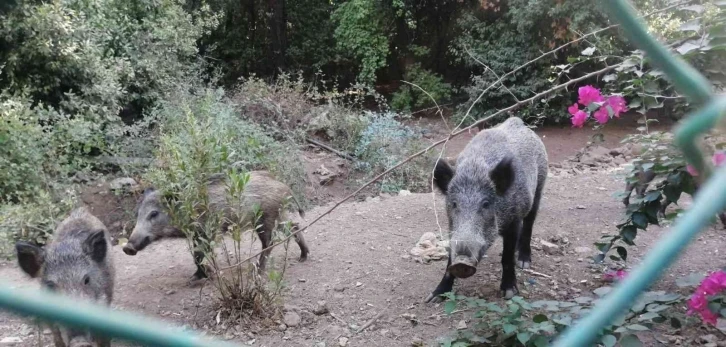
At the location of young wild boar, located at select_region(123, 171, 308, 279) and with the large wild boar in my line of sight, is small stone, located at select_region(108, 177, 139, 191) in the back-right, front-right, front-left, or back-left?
back-left

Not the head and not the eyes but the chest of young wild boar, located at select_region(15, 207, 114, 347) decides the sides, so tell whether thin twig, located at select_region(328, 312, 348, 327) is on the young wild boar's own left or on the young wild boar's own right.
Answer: on the young wild boar's own left

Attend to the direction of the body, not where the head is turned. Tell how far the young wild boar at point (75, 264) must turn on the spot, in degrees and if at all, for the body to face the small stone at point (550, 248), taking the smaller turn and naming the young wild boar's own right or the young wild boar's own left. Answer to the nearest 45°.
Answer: approximately 90° to the young wild boar's own left

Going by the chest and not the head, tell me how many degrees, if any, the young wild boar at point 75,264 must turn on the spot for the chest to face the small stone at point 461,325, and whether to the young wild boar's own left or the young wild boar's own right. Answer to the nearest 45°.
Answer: approximately 45° to the young wild boar's own left

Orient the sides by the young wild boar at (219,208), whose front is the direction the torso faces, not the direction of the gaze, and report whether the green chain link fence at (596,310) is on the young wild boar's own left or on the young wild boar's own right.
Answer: on the young wild boar's own left

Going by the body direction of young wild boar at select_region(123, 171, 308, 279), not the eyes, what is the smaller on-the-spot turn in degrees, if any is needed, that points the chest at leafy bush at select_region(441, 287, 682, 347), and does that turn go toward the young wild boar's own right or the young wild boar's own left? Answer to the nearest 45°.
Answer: approximately 135° to the young wild boar's own left

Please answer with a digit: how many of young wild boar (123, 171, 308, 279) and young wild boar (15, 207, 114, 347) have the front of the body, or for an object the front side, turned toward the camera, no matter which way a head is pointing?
1

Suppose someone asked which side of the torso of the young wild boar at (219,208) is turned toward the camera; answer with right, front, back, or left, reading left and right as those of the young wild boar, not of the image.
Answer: left

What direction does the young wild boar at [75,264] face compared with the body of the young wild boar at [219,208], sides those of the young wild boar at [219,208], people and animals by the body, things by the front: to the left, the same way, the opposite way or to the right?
to the left

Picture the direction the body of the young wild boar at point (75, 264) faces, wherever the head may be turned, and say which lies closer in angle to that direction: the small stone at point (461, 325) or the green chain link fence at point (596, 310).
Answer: the green chain link fence

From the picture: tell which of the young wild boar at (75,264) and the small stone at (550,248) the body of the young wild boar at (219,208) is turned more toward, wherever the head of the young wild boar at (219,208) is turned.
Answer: the young wild boar

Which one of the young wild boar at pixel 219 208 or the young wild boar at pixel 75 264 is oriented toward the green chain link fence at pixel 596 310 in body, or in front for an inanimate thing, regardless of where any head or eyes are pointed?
the young wild boar at pixel 75 264

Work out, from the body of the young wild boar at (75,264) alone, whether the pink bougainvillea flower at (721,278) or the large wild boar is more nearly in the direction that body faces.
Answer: the pink bougainvillea flower

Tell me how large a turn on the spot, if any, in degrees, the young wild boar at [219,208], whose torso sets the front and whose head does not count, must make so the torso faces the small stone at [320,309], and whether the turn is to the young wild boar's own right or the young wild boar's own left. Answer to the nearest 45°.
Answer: approximately 135° to the young wild boar's own left
